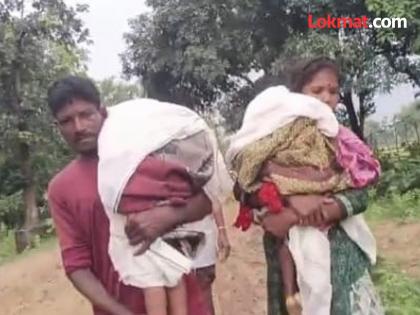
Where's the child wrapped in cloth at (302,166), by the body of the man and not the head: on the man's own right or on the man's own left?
on the man's own left

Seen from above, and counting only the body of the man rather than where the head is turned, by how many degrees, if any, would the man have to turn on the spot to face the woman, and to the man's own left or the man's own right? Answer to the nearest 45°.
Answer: approximately 90° to the man's own left

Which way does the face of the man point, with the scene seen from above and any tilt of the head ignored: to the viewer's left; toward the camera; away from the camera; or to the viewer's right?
toward the camera

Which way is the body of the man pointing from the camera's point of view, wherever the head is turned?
toward the camera

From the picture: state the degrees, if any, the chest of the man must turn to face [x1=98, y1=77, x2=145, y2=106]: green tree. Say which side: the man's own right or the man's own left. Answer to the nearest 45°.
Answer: approximately 180°
